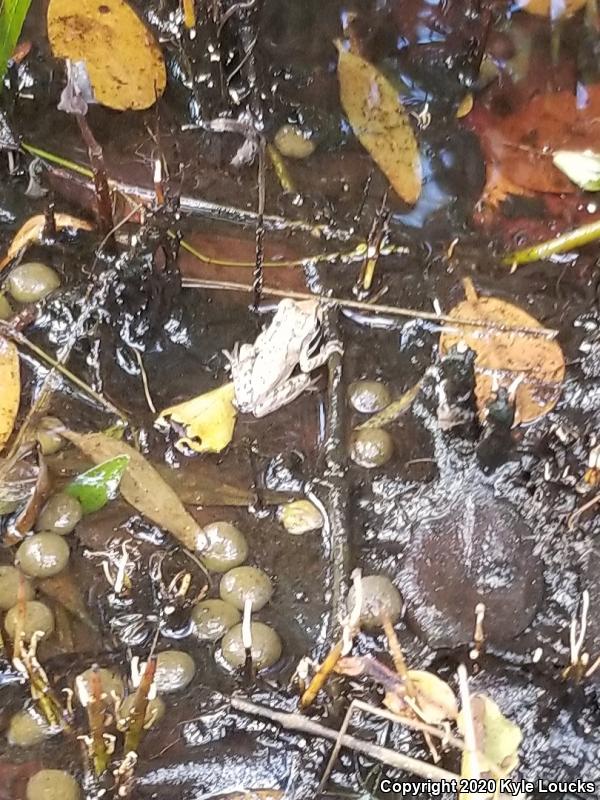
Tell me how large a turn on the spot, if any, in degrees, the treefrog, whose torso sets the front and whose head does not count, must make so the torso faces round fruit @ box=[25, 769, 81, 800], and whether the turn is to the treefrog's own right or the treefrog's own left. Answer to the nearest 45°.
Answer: approximately 135° to the treefrog's own right

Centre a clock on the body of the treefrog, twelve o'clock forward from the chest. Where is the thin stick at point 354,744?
The thin stick is roughly at 4 o'clock from the treefrog.

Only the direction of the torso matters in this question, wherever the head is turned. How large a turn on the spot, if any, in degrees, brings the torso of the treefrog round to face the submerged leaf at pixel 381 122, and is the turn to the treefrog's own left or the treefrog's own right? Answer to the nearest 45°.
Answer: approximately 45° to the treefrog's own left

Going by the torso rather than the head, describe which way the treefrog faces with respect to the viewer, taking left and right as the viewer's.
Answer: facing away from the viewer and to the right of the viewer
